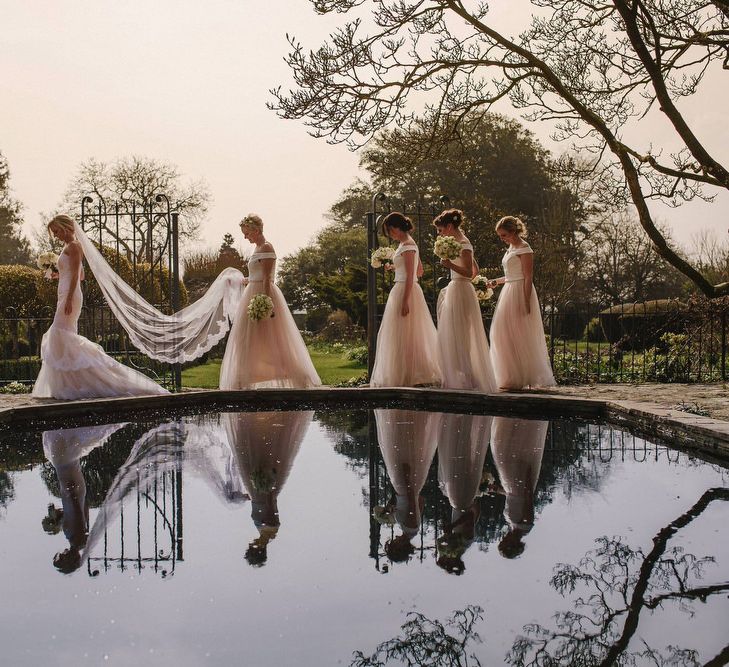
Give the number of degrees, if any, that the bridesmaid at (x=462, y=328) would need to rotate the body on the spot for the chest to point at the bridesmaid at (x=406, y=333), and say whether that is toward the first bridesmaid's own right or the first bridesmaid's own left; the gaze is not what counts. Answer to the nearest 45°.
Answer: approximately 45° to the first bridesmaid's own right

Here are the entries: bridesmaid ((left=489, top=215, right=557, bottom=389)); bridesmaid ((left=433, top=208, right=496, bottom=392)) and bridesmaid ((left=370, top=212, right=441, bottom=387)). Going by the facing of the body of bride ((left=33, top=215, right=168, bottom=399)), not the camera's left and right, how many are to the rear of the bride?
3

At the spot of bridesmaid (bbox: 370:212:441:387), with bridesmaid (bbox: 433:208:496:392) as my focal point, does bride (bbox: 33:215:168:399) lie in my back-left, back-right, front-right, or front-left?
back-right

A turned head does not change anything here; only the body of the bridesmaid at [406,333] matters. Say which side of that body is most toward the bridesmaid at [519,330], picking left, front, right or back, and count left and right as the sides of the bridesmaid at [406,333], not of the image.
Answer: back

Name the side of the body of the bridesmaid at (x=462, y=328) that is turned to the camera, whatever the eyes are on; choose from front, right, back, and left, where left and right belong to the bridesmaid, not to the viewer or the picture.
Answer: left

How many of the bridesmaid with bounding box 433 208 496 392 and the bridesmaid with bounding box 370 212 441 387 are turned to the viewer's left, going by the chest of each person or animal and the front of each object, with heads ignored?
2

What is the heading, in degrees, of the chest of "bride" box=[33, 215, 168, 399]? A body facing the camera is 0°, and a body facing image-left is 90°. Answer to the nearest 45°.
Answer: approximately 90°

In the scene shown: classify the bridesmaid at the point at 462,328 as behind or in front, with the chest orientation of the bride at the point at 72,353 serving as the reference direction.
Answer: behind

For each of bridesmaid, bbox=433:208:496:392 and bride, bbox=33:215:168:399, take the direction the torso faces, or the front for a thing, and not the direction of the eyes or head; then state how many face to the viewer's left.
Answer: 2

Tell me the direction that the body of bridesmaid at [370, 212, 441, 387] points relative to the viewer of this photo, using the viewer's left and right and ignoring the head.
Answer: facing to the left of the viewer

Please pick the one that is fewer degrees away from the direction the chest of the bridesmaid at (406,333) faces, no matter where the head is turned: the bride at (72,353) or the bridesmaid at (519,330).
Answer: the bride

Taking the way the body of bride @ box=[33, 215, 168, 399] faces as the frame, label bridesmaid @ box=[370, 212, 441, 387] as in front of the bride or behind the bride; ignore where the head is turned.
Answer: behind
